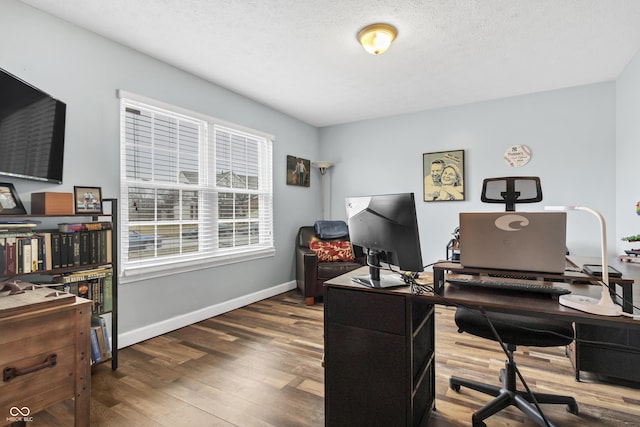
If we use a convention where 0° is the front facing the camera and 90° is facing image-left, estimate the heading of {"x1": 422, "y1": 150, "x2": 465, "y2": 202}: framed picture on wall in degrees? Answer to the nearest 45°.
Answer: approximately 0°

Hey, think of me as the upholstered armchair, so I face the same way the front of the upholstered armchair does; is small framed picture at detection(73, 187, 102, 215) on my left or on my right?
on my right

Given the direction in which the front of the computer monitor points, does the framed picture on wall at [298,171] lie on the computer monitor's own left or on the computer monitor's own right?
on the computer monitor's own left

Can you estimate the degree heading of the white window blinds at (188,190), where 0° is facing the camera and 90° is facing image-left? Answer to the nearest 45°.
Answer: approximately 315°

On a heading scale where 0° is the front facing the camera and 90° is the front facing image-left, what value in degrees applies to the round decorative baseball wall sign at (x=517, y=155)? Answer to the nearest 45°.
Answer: approximately 0°

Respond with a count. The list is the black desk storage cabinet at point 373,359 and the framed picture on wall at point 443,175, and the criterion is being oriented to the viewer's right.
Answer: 0

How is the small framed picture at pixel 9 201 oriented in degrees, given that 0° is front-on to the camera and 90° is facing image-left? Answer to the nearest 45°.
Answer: approximately 315°
